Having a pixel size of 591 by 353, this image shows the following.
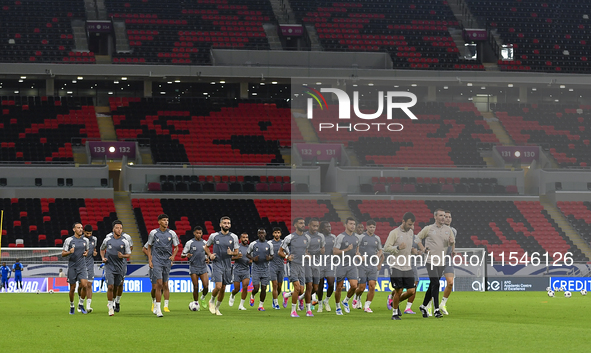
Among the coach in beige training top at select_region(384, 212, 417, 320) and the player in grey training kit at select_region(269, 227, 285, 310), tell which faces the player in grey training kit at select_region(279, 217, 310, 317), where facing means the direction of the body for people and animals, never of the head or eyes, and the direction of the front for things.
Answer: the player in grey training kit at select_region(269, 227, 285, 310)

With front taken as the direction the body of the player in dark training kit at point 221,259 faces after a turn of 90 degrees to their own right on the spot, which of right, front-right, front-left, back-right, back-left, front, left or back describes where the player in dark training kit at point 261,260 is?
back-right

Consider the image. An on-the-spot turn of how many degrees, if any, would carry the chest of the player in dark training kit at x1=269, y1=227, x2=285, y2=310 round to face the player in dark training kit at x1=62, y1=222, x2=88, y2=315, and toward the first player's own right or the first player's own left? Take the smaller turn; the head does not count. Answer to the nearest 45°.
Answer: approximately 90° to the first player's own right

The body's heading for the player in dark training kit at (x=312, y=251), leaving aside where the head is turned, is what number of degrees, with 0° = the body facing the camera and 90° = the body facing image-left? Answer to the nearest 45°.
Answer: approximately 0°

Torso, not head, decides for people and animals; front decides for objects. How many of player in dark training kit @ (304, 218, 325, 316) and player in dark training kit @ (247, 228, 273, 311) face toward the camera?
2

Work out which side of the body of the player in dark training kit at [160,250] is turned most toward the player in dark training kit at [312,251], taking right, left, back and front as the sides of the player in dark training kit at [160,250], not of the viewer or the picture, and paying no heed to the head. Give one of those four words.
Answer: left

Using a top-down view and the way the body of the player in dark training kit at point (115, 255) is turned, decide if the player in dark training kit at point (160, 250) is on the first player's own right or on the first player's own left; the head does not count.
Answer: on the first player's own left

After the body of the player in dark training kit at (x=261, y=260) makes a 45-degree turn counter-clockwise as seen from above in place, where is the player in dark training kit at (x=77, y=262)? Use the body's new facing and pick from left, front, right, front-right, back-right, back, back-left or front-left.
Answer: back-right

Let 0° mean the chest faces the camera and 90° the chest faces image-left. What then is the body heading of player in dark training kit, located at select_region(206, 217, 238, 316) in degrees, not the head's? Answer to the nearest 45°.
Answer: approximately 0°

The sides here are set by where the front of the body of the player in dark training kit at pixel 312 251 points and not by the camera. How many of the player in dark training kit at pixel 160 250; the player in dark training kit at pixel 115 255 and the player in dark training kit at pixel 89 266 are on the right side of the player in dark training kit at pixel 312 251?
3
